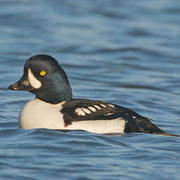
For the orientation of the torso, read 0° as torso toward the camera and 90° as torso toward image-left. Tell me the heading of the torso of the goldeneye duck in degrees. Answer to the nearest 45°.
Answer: approximately 90°
